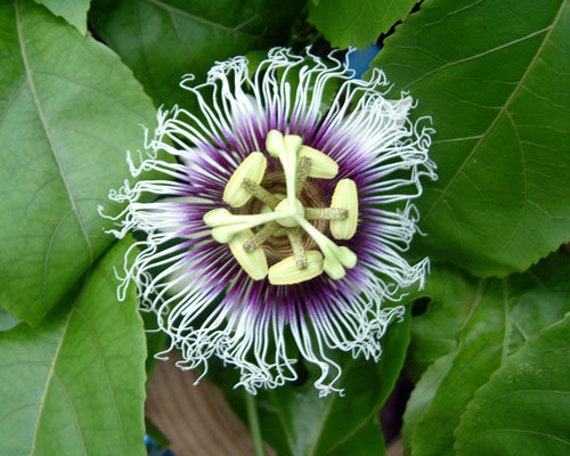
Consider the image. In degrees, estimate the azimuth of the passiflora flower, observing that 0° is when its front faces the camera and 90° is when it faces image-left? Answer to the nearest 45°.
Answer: approximately 0°
